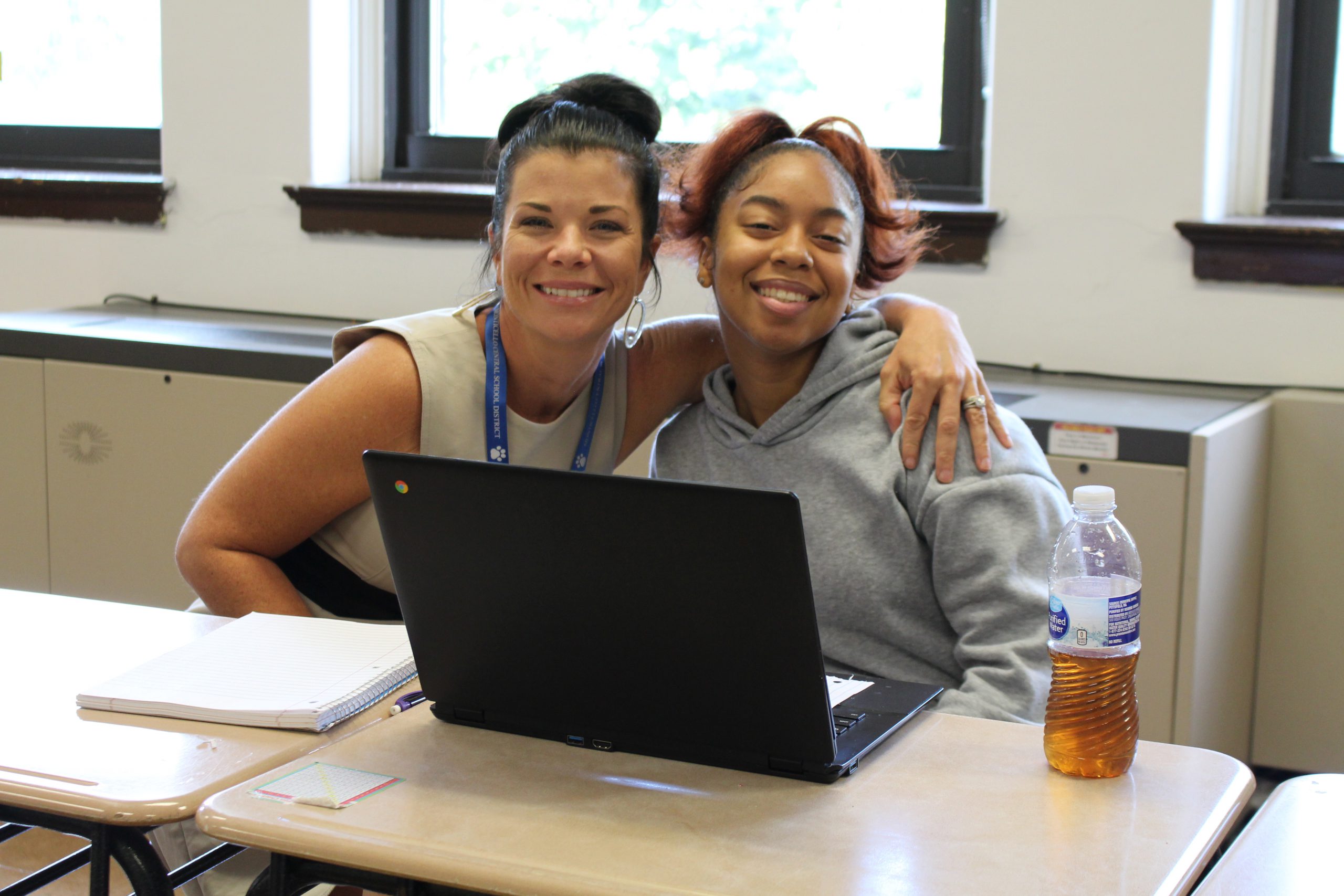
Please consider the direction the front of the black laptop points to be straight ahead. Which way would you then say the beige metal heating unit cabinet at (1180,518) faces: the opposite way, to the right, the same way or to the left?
the opposite way

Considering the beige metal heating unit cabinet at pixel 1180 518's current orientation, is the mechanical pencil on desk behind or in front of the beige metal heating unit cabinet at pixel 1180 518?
in front

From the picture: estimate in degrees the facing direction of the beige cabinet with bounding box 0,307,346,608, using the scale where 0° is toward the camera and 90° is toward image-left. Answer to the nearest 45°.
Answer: approximately 0°

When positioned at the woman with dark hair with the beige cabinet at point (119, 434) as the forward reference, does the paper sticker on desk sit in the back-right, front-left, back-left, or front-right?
back-left

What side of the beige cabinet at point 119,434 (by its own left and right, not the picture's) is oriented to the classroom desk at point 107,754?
front

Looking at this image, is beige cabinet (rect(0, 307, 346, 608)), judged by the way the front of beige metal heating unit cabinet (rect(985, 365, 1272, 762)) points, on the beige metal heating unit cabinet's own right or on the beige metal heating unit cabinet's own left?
on the beige metal heating unit cabinet's own right
